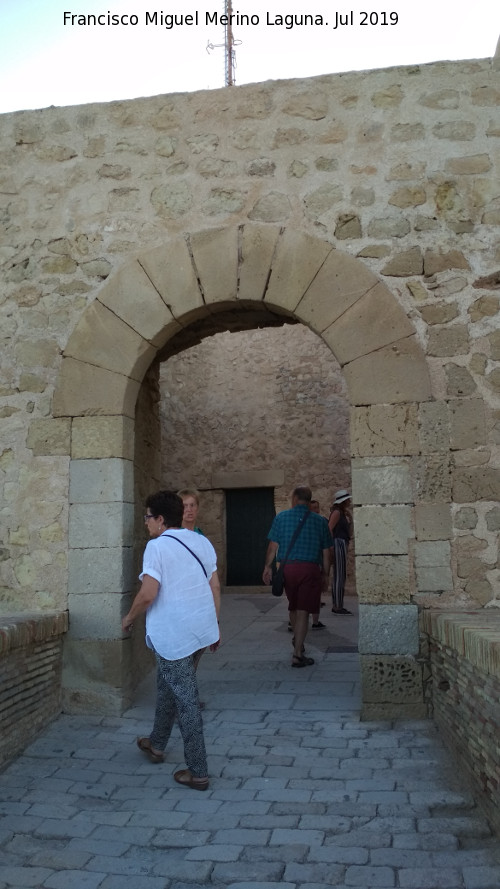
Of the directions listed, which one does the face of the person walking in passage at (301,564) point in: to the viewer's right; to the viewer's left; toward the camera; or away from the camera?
away from the camera

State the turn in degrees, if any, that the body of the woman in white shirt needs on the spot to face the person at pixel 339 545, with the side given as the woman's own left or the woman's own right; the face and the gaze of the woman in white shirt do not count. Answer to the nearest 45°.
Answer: approximately 45° to the woman's own right

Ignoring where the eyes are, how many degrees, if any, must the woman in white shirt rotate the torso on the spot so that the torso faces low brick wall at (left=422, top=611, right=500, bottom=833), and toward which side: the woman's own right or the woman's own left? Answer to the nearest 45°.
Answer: approximately 135° to the woman's own right

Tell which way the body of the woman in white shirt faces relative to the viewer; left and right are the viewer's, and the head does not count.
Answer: facing away from the viewer and to the left of the viewer

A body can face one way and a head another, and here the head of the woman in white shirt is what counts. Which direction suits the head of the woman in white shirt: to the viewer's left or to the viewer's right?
to the viewer's left

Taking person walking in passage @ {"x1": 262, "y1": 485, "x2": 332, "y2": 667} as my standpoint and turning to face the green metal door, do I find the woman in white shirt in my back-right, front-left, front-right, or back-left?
back-left

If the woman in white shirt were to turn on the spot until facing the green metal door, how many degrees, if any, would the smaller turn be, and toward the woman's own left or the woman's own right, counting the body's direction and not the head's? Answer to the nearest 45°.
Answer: approximately 45° to the woman's own right
